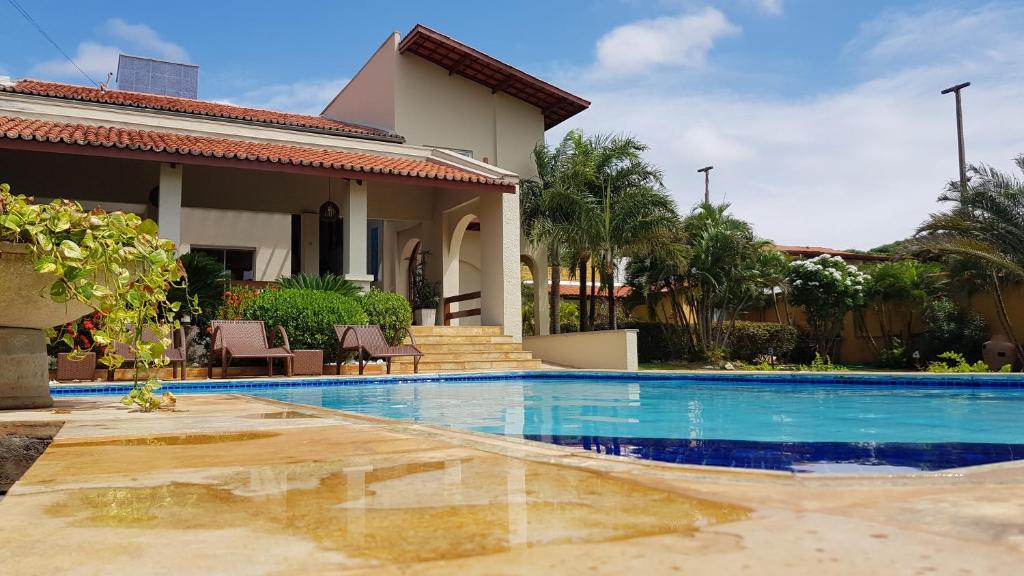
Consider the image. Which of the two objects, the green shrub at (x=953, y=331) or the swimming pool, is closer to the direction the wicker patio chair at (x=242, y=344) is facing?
the swimming pool

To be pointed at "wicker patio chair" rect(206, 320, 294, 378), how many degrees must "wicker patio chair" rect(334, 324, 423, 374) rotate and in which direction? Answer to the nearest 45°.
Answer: approximately 135° to its right

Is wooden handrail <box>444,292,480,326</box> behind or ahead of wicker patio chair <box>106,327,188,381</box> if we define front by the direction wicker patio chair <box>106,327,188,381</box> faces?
behind

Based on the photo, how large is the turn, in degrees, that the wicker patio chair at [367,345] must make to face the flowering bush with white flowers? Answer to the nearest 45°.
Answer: approximately 90° to its left

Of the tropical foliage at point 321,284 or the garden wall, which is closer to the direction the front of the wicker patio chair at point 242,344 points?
the garden wall

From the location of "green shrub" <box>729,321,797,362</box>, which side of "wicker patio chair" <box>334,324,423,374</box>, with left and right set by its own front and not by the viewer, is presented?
left

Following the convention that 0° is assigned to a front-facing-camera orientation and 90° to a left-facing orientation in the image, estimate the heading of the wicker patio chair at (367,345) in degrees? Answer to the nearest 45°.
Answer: approximately 315°

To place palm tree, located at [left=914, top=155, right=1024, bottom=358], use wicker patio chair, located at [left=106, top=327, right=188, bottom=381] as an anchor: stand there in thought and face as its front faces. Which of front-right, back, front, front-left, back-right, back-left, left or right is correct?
back-left
